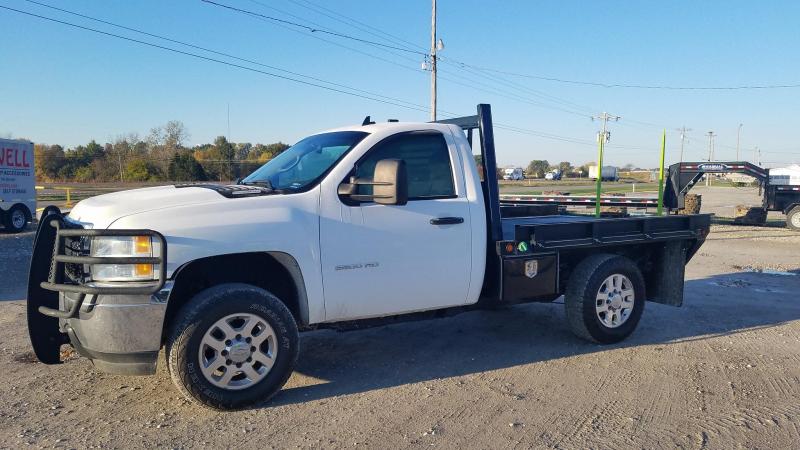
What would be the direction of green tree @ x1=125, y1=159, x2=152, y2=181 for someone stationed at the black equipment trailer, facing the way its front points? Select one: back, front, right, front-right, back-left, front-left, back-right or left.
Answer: front

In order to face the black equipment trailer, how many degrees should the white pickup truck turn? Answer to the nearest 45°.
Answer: approximately 180°

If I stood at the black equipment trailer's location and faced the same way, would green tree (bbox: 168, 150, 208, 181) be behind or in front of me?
in front

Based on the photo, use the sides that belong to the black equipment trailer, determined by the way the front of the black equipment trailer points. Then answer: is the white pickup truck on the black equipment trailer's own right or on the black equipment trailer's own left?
on the black equipment trailer's own left

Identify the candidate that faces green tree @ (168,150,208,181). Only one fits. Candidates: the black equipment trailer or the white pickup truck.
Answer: the black equipment trailer

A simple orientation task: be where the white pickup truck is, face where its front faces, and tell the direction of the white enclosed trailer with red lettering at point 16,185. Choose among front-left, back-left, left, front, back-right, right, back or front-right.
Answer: right

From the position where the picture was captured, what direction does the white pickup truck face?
facing the viewer and to the left of the viewer

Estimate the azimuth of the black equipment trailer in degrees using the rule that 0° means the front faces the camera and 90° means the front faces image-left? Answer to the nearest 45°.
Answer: approximately 90°

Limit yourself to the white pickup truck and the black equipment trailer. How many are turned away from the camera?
0

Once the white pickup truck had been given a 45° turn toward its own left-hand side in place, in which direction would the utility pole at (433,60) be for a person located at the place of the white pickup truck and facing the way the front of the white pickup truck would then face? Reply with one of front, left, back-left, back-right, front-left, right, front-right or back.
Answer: back
